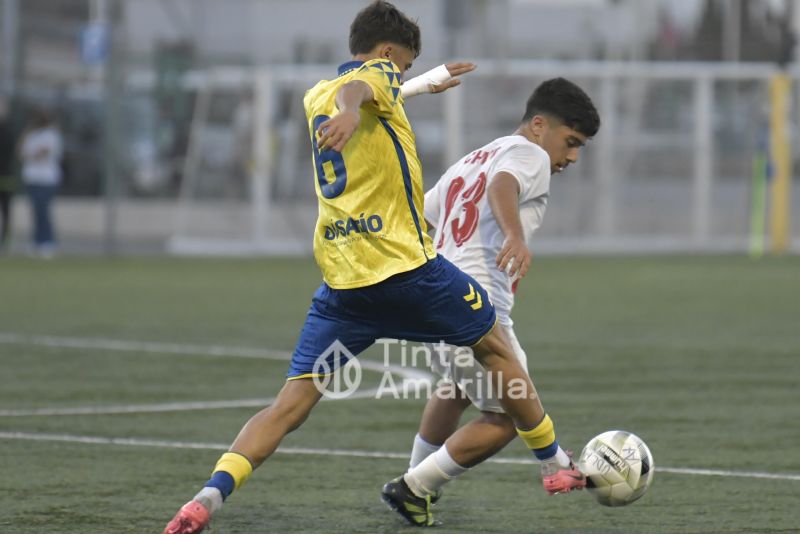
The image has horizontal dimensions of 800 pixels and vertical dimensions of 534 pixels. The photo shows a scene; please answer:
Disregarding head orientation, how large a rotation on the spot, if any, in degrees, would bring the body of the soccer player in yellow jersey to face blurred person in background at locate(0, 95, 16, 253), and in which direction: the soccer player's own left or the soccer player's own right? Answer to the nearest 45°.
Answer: approximately 45° to the soccer player's own left

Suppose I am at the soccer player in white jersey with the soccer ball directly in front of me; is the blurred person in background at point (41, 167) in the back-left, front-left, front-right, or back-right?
back-left

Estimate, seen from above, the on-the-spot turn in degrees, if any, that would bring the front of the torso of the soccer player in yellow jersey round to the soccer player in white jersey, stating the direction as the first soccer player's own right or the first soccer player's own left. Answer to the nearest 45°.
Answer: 0° — they already face them

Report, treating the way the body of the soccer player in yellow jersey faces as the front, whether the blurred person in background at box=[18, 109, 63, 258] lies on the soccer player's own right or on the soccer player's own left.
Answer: on the soccer player's own left

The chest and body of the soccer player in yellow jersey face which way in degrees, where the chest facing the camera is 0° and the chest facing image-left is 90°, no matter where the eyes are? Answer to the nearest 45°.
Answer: approximately 225°

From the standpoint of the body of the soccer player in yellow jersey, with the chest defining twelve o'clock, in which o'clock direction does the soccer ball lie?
The soccer ball is roughly at 1 o'clock from the soccer player in yellow jersey.

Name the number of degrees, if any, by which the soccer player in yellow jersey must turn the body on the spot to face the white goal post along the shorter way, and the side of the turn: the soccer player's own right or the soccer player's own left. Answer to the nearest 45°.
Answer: approximately 45° to the soccer player's own left
